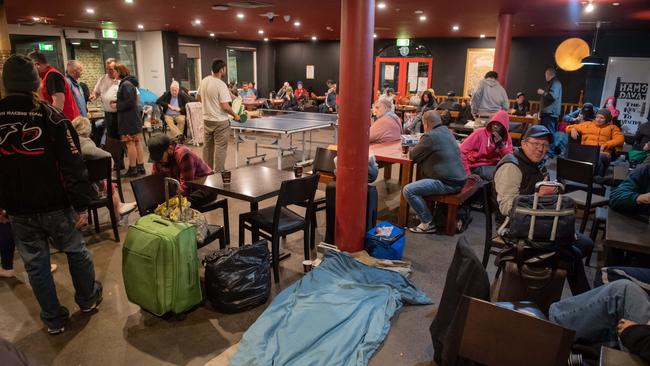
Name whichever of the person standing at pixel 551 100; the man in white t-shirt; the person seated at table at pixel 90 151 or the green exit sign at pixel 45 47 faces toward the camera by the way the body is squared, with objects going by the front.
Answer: the green exit sign

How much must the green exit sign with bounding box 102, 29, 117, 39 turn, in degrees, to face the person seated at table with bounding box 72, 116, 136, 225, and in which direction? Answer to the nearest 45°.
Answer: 0° — it already faces them

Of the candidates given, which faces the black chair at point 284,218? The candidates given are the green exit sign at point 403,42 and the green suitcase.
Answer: the green exit sign

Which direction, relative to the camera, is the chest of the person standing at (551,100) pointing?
to the viewer's left

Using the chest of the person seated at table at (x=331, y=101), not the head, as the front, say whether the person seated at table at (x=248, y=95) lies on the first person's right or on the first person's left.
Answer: on the first person's right

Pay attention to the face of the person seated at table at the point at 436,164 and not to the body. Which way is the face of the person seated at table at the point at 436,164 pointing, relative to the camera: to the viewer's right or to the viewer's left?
to the viewer's left

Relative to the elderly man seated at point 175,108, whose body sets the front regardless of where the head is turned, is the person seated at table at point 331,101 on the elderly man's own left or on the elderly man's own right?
on the elderly man's own left

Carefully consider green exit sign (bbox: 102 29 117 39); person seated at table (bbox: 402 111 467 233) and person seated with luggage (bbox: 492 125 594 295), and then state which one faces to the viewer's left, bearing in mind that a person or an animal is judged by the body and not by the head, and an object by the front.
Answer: person seated at table (bbox: 402 111 467 233)

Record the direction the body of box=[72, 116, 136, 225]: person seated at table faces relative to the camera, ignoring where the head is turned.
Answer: to the viewer's right

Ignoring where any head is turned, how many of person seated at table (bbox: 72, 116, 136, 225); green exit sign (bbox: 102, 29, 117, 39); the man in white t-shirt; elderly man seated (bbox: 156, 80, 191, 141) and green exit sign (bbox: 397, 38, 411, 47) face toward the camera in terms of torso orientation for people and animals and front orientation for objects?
3

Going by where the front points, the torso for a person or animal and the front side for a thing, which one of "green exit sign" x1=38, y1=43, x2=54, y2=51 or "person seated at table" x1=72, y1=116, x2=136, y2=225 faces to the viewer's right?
the person seated at table

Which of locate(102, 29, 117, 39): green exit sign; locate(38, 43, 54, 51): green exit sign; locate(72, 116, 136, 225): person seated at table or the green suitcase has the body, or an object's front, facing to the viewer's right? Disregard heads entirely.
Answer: the person seated at table
